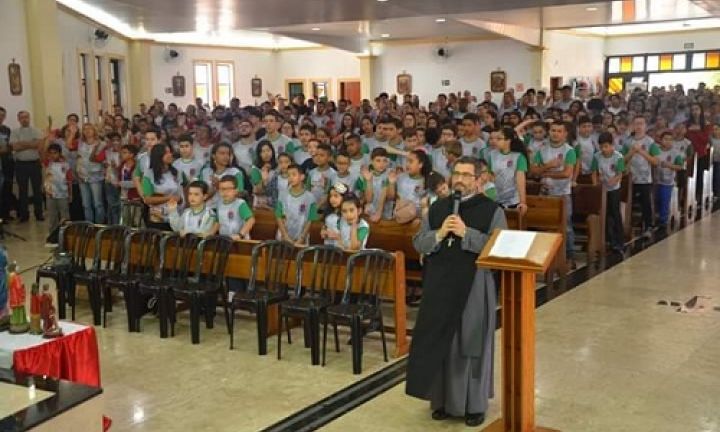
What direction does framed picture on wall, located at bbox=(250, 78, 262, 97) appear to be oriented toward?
toward the camera

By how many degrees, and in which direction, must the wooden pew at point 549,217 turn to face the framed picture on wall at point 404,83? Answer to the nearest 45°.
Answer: approximately 135° to its right

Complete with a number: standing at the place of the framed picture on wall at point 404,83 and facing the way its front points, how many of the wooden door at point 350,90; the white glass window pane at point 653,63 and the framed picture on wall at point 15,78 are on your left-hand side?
1

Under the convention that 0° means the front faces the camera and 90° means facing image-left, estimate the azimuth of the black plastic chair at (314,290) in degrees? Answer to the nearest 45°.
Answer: approximately 45°

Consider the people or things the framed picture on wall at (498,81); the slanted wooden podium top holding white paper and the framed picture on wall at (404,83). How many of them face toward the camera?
3

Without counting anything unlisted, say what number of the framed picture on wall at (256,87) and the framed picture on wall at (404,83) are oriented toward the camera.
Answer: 2

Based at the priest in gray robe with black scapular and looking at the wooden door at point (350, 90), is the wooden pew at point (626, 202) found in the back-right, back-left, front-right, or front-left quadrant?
front-right

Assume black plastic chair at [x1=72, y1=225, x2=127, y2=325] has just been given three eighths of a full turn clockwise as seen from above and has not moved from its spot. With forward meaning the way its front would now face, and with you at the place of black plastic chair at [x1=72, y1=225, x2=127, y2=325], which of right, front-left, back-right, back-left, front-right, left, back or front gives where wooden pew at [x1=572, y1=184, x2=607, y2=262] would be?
right

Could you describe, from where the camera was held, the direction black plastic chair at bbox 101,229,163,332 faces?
facing the viewer and to the left of the viewer

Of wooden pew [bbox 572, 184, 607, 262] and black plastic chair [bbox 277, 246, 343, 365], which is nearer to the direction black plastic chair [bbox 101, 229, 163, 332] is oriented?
the black plastic chair

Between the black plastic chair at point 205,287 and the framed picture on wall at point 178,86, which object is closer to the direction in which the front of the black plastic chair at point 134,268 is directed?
the black plastic chair

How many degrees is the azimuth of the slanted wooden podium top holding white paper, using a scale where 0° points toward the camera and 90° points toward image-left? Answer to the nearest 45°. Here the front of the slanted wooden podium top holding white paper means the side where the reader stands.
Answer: approximately 0°

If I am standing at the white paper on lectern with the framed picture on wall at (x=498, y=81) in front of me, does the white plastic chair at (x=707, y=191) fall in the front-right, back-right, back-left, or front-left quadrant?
front-right

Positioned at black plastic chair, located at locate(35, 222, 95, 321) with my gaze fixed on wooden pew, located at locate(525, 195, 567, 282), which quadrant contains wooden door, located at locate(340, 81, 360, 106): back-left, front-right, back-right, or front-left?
front-left

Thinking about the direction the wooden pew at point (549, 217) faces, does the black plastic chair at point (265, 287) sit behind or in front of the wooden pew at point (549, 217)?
in front

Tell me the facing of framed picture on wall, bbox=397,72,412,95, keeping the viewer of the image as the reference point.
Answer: facing the viewer
